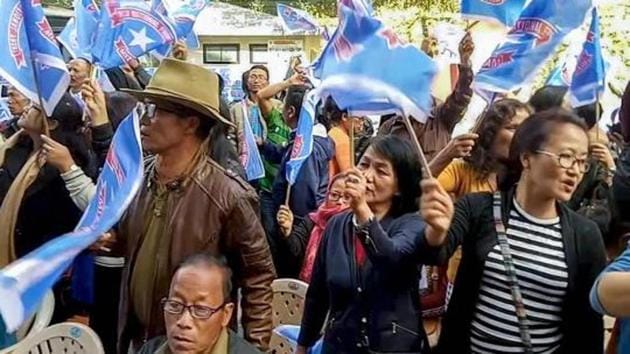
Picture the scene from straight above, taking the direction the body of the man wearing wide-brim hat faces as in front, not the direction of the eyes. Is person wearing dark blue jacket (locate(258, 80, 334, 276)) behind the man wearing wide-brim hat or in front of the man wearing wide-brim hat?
behind

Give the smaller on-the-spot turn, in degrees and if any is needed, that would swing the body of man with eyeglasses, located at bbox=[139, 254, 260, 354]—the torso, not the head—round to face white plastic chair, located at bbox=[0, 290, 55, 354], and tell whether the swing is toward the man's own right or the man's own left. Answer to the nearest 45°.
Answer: approximately 90° to the man's own right

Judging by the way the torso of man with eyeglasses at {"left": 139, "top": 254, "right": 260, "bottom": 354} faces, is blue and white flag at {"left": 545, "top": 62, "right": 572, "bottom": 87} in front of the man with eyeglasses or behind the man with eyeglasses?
behind

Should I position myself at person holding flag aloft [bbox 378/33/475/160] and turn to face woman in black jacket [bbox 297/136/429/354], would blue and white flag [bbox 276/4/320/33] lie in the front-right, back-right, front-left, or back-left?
back-right

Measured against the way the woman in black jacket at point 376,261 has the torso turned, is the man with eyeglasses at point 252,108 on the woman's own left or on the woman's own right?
on the woman's own right

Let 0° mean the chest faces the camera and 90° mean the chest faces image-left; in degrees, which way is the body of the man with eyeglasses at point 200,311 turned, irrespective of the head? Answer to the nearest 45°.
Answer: approximately 45°

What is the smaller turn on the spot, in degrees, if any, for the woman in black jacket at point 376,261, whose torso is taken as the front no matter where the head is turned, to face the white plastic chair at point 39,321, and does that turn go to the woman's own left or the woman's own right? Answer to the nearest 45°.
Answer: approximately 45° to the woman's own right

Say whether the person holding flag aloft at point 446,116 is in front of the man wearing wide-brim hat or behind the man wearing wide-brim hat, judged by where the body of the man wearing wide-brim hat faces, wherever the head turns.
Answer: behind
